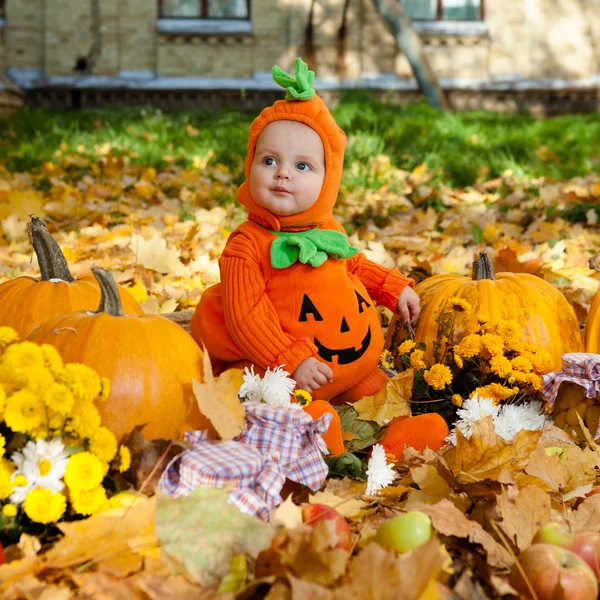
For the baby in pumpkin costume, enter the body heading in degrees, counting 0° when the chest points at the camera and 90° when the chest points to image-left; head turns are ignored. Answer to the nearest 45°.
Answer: approximately 315°

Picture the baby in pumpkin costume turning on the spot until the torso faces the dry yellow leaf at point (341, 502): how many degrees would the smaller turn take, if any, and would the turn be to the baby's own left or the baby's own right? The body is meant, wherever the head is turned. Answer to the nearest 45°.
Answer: approximately 45° to the baby's own right

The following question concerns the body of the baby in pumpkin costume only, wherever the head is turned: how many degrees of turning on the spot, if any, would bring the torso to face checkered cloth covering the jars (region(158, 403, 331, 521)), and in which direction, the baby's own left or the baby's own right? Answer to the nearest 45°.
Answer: approximately 45° to the baby's own right
